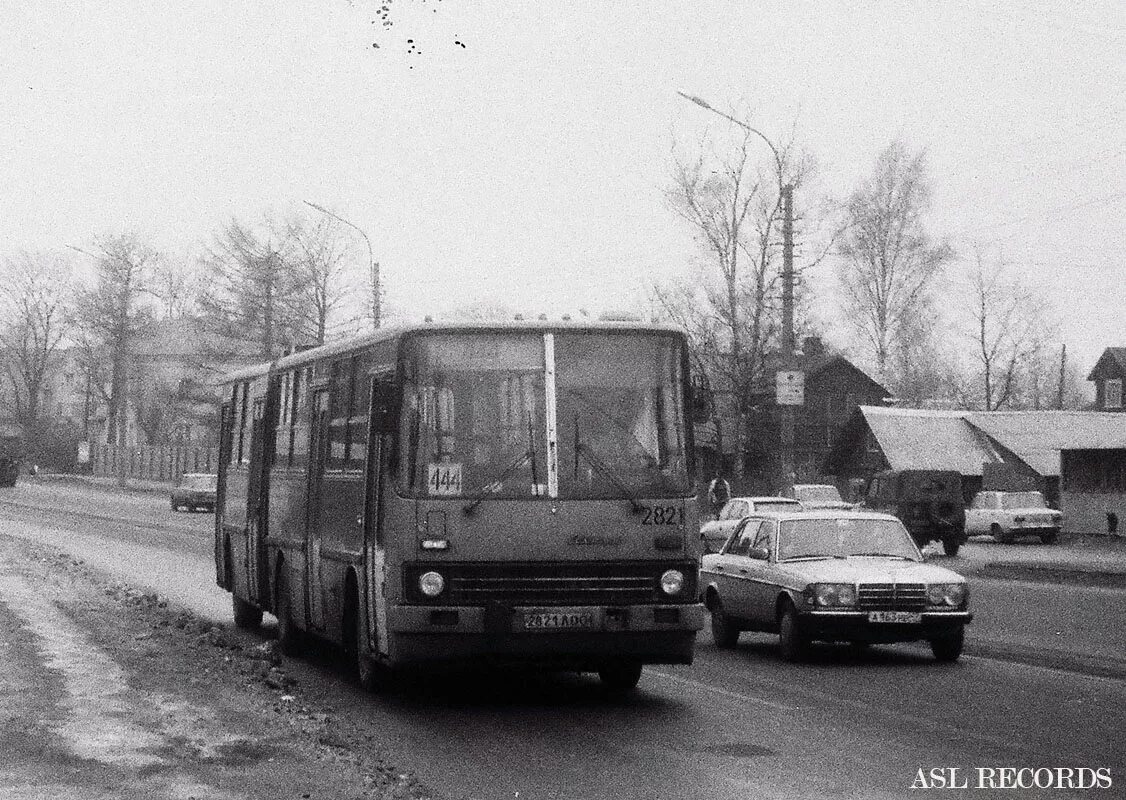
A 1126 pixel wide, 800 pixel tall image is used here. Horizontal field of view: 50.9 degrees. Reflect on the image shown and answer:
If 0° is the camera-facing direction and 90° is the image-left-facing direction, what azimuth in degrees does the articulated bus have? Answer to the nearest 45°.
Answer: approximately 0°

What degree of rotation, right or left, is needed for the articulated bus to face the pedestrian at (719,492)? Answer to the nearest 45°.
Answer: approximately 180°

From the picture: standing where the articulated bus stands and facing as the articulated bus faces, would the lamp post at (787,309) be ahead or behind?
behind

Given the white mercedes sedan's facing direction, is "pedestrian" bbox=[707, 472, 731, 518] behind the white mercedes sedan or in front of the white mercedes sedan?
behind

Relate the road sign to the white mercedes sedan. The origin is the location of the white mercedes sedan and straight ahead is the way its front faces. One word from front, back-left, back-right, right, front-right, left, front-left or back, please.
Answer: back-left

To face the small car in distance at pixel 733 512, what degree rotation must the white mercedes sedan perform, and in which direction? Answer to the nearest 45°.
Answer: approximately 135° to its left
